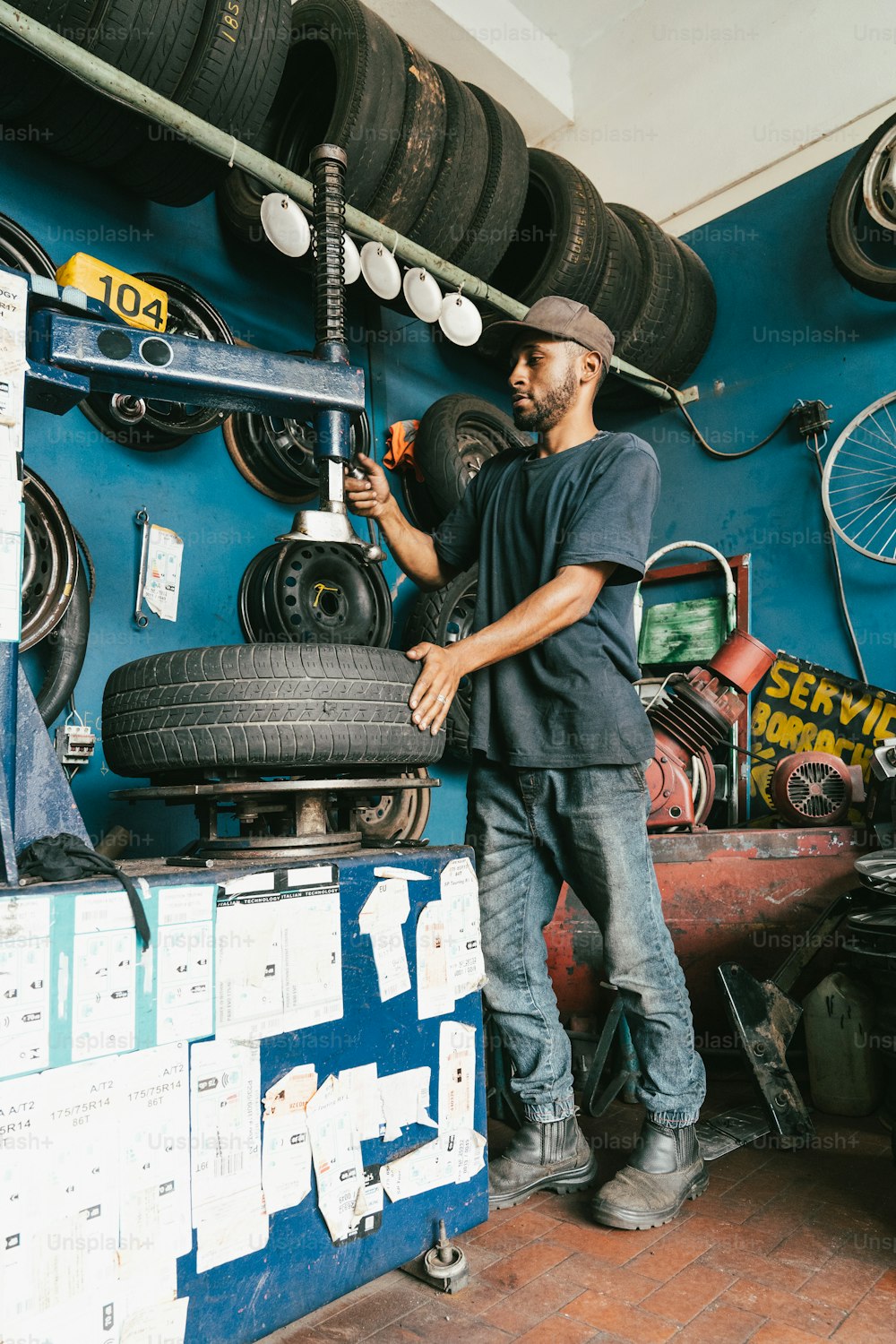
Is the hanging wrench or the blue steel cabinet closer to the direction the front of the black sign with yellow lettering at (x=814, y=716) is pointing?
the blue steel cabinet

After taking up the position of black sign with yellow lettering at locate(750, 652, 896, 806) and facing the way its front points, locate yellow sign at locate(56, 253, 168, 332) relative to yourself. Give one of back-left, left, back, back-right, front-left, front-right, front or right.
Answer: front-right

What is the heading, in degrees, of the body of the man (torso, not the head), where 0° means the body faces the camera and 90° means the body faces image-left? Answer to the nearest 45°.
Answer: approximately 45°

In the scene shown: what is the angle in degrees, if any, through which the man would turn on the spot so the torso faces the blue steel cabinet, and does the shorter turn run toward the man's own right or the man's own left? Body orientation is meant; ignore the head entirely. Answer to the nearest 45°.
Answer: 0° — they already face it

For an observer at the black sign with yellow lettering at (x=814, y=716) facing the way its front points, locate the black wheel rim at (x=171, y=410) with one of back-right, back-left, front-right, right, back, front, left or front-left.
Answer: front-right

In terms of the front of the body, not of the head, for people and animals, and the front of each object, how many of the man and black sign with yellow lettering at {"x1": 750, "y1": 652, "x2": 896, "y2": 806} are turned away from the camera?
0

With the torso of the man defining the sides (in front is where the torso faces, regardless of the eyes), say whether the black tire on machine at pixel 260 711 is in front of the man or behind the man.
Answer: in front

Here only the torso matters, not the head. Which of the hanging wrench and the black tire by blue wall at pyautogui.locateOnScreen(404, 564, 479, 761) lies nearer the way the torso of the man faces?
the hanging wrench

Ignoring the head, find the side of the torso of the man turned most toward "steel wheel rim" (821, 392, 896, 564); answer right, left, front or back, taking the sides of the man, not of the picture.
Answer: back

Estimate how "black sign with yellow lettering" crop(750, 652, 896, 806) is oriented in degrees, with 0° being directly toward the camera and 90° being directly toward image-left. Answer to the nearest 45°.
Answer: approximately 0°

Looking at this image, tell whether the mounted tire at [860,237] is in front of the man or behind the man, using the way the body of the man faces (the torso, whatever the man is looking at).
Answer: behind

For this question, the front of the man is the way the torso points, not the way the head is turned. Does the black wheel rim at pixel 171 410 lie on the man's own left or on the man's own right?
on the man's own right

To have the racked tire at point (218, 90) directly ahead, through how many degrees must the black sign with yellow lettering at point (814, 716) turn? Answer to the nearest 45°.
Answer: approximately 45° to its right

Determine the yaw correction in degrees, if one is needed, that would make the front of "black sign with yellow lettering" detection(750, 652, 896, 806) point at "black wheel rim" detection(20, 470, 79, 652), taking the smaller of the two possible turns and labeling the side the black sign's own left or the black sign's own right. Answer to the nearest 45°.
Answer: approximately 45° to the black sign's own right
